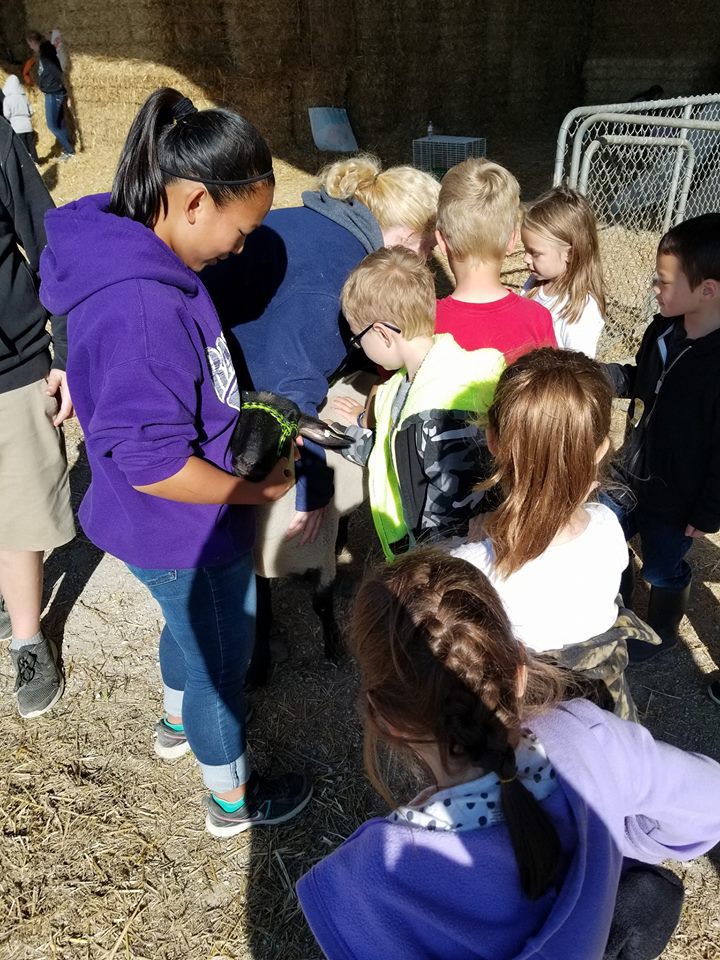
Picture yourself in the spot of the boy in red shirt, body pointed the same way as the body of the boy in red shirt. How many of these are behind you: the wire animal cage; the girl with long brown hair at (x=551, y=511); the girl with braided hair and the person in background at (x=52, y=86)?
2

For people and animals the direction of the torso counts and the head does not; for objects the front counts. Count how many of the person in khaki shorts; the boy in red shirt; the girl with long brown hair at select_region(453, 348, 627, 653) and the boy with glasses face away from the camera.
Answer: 2

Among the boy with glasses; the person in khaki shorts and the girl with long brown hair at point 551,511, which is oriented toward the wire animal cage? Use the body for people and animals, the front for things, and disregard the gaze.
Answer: the girl with long brown hair

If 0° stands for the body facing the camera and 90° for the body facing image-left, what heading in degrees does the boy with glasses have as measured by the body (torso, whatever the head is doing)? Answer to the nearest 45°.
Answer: approximately 90°

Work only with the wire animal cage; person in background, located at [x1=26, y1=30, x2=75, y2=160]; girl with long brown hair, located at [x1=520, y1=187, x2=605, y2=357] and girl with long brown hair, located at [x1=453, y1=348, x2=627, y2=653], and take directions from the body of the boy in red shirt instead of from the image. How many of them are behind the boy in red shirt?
1

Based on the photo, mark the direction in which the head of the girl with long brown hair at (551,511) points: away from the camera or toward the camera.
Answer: away from the camera

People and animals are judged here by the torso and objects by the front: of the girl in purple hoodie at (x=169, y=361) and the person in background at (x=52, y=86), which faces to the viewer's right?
the girl in purple hoodie

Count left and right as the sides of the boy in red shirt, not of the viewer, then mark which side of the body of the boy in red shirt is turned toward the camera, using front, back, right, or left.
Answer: back

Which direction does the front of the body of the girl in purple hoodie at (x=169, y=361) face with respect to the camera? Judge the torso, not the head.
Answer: to the viewer's right

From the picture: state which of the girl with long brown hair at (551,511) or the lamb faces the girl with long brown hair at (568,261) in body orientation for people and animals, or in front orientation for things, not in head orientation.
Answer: the girl with long brown hair at (551,511)

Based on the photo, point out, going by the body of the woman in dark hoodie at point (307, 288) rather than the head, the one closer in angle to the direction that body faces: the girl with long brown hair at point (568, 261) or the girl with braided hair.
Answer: the girl with long brown hair

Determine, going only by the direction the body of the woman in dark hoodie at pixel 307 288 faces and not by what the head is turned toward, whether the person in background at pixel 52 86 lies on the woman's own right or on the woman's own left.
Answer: on the woman's own left

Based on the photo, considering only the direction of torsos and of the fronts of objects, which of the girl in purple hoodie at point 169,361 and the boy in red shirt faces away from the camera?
the boy in red shirt

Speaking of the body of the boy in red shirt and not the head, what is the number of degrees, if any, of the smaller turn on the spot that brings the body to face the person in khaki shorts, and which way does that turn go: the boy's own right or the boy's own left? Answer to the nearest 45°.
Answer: approximately 90° to the boy's own left
